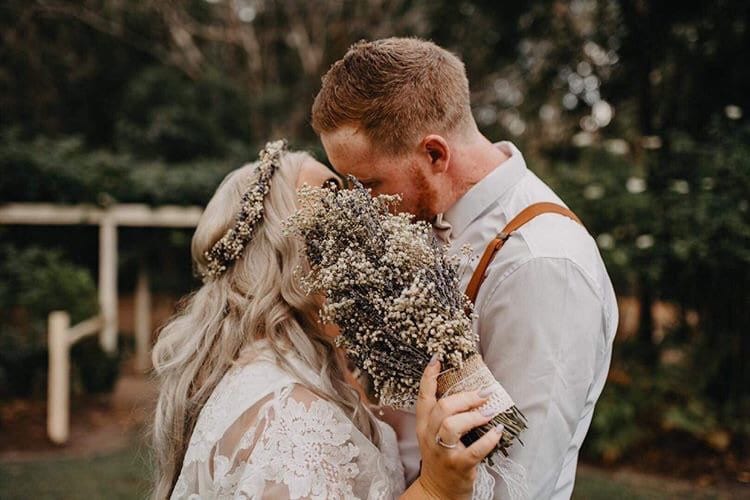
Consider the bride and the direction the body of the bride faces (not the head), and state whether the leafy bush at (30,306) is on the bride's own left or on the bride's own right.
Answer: on the bride's own left

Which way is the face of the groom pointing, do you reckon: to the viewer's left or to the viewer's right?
to the viewer's left

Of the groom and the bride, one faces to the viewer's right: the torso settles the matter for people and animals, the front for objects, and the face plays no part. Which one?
the bride

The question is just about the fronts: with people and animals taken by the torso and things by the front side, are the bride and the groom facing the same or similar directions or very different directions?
very different directions

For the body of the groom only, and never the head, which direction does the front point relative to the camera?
to the viewer's left

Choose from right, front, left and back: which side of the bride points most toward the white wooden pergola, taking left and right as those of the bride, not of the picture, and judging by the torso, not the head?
left

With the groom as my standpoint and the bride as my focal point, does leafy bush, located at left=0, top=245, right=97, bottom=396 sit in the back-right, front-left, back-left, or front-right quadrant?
front-right

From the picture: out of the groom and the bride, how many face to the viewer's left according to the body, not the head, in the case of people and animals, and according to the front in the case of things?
1

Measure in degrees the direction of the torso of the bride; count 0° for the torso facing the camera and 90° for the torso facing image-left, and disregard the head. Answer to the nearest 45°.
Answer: approximately 270°
